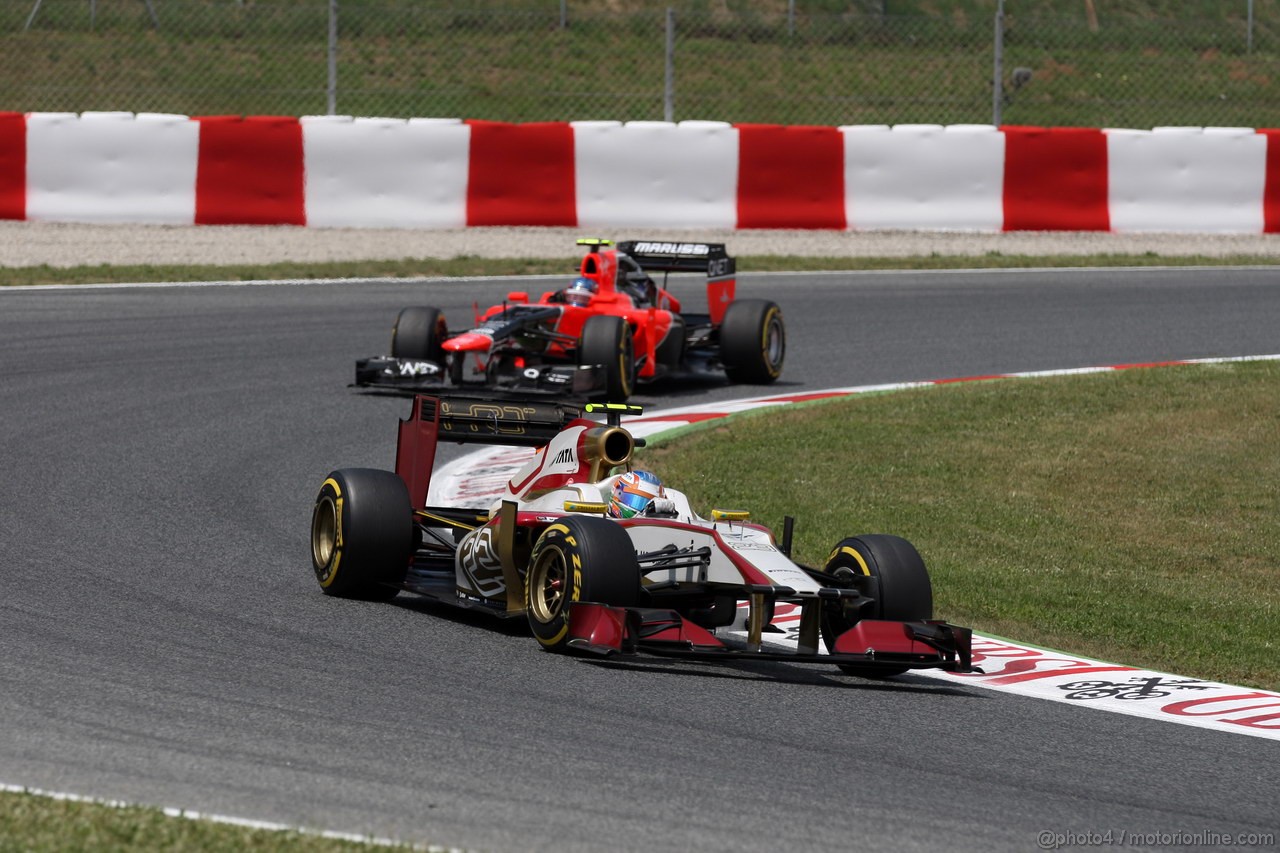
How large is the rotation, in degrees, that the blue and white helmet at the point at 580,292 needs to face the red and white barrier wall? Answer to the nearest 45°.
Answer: approximately 135° to its right

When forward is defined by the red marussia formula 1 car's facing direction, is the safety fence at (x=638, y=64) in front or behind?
behind

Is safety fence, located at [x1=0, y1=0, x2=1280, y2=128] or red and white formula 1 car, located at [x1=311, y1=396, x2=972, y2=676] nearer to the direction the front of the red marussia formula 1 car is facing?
the red and white formula 1 car

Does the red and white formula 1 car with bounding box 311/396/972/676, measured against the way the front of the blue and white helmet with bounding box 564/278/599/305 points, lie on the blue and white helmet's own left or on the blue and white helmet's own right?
on the blue and white helmet's own left

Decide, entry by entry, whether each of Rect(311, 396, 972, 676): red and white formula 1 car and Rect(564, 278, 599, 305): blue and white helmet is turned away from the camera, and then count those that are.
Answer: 0

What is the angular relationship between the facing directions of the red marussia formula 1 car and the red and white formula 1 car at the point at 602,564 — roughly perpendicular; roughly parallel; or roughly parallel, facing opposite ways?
roughly perpendicular

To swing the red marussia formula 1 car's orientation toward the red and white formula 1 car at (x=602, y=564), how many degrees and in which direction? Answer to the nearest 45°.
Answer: approximately 45° to its left

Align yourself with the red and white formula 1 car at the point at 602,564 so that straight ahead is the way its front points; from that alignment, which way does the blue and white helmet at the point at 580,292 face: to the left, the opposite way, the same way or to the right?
to the right

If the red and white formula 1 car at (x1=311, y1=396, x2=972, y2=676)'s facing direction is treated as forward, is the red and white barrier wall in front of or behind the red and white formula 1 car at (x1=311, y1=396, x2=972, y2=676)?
behind

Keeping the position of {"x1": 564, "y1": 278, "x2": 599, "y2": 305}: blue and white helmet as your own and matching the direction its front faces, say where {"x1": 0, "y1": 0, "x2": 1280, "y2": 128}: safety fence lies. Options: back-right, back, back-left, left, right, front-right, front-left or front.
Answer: back-right
